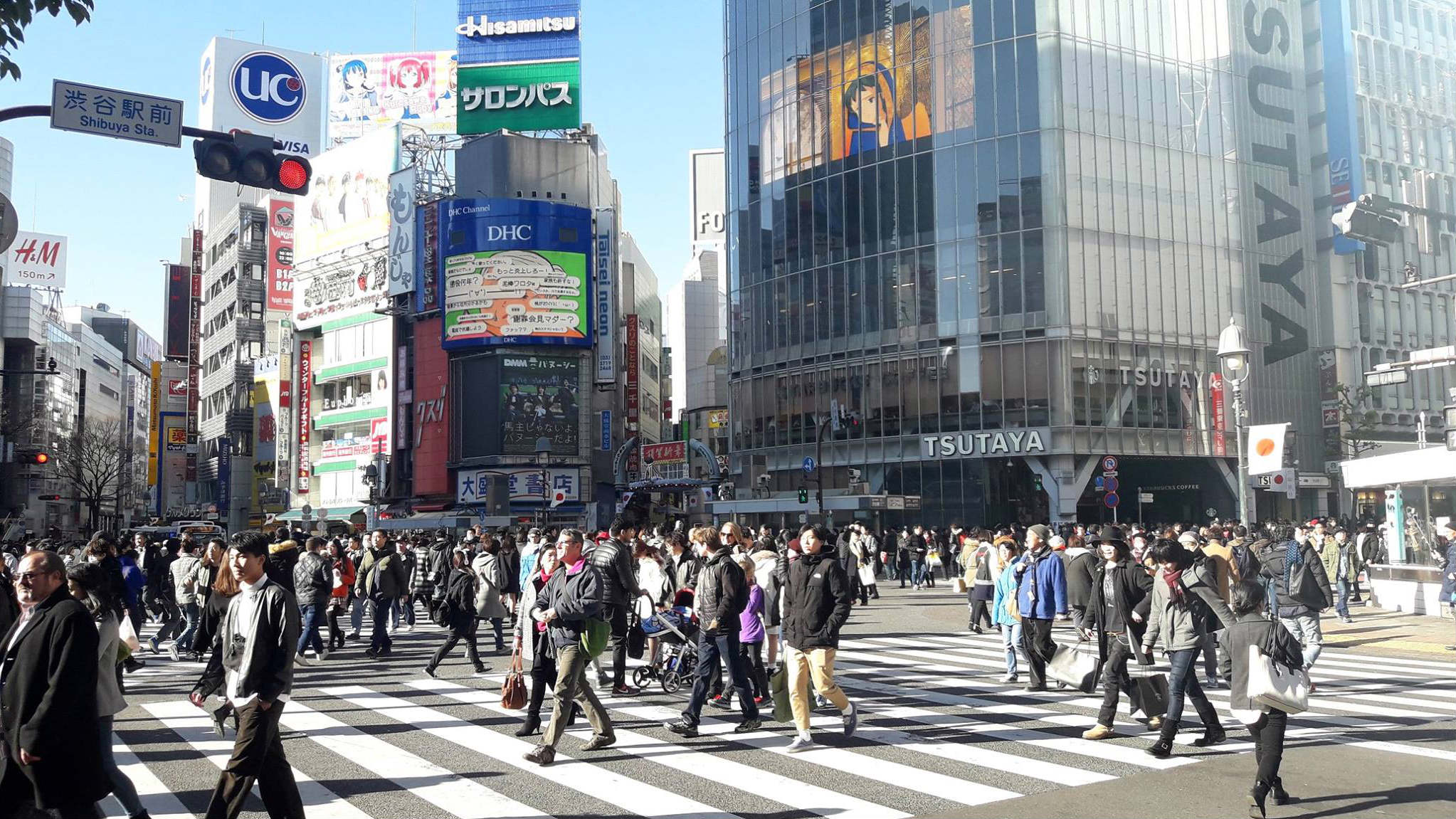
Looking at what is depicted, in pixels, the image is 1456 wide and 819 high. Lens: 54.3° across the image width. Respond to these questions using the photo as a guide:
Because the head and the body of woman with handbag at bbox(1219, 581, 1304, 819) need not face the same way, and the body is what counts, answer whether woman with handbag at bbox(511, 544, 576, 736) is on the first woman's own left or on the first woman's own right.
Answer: on the first woman's own left

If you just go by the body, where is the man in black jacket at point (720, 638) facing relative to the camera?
to the viewer's left

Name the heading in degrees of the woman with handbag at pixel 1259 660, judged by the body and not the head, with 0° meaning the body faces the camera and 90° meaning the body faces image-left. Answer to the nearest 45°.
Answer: approximately 180°

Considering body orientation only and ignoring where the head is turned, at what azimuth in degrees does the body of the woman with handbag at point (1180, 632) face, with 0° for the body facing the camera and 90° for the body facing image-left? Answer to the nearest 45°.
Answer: approximately 45°

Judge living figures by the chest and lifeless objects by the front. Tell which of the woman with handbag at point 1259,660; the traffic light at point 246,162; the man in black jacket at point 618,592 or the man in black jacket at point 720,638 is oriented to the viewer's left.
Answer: the man in black jacket at point 720,638

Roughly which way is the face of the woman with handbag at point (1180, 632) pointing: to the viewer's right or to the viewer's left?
to the viewer's left

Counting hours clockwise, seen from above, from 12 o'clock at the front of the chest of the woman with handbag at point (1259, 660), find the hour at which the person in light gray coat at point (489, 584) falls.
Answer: The person in light gray coat is roughly at 10 o'clock from the woman with handbag.

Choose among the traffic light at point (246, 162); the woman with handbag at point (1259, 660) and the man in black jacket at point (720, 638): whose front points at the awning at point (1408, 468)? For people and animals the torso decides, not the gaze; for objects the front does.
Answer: the woman with handbag

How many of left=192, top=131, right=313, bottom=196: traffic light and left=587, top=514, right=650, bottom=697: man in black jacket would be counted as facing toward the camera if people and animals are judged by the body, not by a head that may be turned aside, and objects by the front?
1
